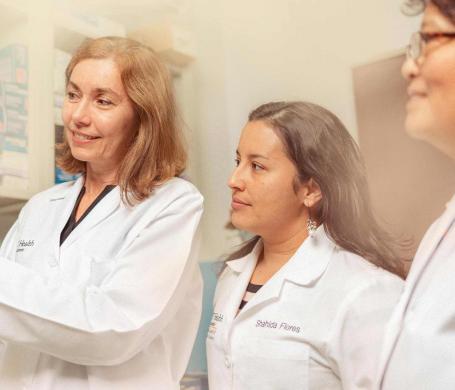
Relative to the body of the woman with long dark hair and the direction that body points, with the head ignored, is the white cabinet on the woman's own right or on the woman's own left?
on the woman's own right

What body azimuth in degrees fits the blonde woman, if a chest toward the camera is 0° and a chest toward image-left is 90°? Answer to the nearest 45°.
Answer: approximately 45°

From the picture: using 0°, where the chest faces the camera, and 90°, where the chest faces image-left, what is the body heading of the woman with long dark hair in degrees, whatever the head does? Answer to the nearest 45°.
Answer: approximately 45°

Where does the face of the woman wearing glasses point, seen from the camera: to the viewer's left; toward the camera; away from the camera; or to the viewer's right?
to the viewer's left

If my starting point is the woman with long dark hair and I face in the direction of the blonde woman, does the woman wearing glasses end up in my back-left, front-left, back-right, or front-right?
back-left
